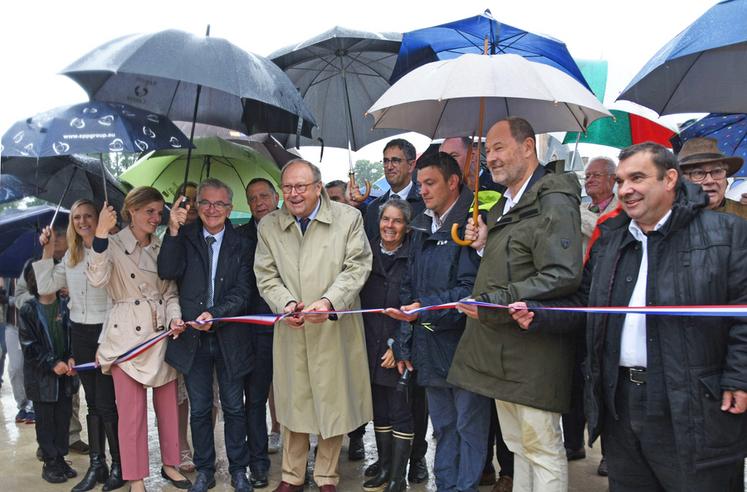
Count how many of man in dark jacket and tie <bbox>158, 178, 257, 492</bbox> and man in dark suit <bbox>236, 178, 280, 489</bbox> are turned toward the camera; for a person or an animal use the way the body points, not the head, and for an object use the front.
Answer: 2

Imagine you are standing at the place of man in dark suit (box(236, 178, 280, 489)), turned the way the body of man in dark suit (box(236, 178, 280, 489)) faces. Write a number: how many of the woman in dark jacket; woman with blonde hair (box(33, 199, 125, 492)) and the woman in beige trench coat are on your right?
2

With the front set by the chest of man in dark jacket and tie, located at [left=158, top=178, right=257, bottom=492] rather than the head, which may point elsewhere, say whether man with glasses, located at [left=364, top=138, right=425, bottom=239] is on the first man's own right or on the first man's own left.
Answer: on the first man's own left

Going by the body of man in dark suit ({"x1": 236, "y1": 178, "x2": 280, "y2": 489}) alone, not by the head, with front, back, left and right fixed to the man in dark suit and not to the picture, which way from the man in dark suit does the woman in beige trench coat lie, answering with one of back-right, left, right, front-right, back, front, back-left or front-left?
right

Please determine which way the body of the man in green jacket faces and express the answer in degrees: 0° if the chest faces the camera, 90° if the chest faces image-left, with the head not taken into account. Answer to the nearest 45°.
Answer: approximately 45°

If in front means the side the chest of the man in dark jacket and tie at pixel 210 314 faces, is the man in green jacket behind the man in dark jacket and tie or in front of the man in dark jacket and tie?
in front

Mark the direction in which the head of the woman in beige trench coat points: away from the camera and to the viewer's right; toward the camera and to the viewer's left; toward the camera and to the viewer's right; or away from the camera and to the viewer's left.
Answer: toward the camera and to the viewer's right

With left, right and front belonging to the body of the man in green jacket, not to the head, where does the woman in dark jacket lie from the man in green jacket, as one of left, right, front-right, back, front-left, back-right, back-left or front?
right

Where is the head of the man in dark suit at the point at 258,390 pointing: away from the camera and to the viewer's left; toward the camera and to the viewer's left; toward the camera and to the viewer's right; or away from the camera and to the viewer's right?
toward the camera and to the viewer's right

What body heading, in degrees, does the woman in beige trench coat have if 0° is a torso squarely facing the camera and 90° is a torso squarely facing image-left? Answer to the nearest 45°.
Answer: approximately 315°

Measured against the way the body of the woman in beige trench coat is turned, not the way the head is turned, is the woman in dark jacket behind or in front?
in front

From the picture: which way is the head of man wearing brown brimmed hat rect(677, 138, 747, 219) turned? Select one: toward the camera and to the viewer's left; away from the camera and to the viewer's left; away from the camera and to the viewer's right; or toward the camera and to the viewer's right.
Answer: toward the camera and to the viewer's left

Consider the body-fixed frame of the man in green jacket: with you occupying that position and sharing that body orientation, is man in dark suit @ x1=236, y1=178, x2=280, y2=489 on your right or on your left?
on your right
